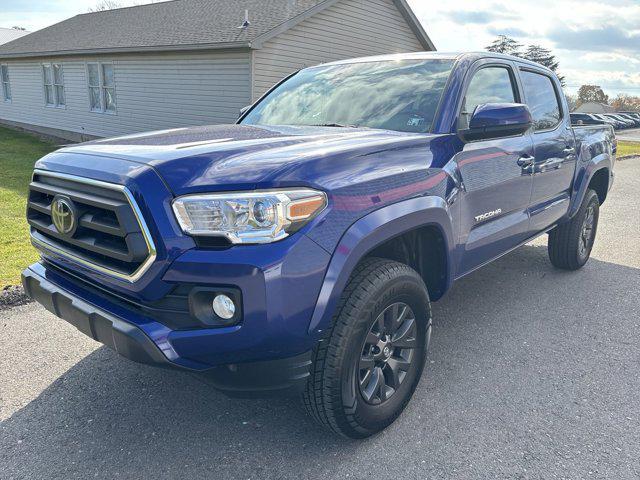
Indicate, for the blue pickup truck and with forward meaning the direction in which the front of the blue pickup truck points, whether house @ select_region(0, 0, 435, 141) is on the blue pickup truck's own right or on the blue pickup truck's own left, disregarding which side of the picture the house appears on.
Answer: on the blue pickup truck's own right

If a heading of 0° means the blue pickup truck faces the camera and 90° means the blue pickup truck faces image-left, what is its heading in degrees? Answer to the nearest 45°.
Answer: approximately 45°
